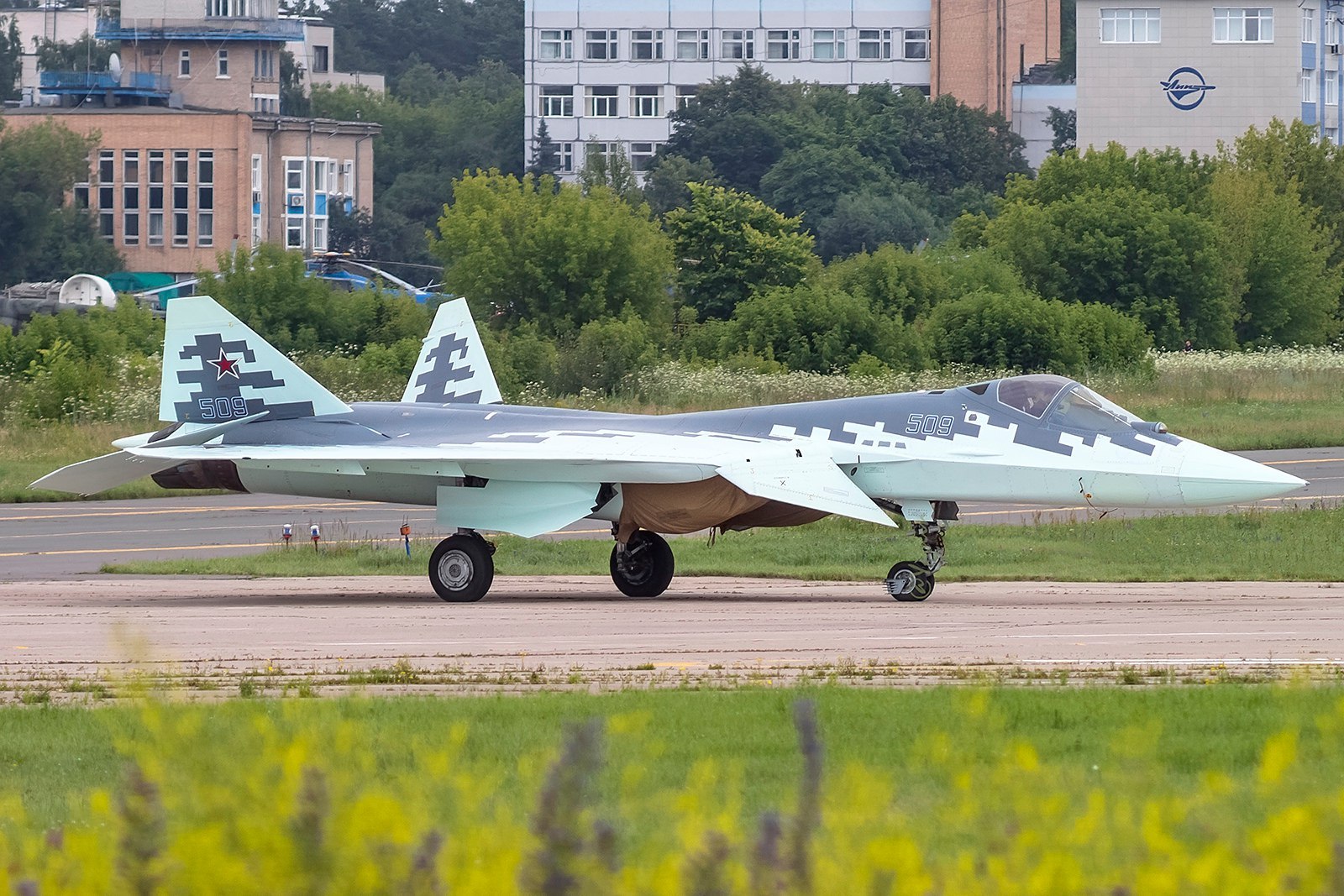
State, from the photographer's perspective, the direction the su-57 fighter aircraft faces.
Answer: facing the viewer and to the right of the viewer
